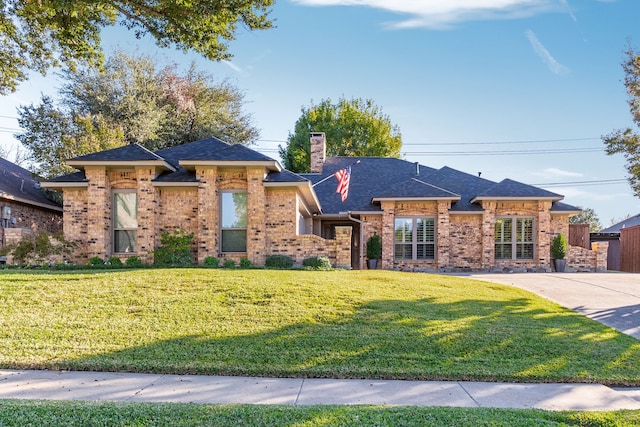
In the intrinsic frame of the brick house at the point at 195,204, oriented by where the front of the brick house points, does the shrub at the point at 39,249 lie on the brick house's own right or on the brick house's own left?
on the brick house's own right

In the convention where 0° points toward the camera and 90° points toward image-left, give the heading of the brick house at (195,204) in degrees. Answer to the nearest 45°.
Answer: approximately 0°

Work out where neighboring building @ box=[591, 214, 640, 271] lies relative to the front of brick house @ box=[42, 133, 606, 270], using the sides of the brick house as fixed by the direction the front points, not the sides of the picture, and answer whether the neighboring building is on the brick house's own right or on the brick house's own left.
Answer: on the brick house's own left

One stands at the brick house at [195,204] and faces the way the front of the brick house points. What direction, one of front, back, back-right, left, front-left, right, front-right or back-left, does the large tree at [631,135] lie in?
left

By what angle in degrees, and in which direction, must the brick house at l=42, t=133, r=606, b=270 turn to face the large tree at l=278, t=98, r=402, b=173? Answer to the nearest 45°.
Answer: approximately 180°

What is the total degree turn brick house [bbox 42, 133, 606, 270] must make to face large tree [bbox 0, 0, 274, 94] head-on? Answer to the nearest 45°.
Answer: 0° — it already faces it
